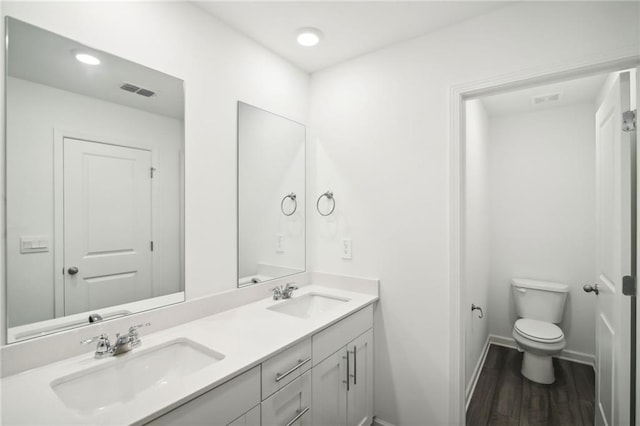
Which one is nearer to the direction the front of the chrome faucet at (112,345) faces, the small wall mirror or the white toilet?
the white toilet

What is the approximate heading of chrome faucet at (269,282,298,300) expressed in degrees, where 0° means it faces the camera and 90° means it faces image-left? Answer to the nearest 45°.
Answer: approximately 315°

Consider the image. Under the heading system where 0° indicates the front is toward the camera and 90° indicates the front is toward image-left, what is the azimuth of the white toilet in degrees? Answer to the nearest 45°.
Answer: approximately 0°

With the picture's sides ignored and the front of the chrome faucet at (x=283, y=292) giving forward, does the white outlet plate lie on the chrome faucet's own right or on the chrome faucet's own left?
on the chrome faucet's own left

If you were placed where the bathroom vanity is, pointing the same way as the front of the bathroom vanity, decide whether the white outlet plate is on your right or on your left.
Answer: on your left

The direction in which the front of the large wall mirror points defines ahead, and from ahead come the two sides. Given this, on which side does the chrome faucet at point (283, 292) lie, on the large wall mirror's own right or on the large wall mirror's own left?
on the large wall mirror's own left

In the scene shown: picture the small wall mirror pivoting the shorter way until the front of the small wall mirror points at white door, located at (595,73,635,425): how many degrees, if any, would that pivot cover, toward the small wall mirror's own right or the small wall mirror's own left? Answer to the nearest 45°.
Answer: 0° — it already faces it

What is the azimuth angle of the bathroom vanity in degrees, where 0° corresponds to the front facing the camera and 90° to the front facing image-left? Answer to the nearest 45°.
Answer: approximately 315°

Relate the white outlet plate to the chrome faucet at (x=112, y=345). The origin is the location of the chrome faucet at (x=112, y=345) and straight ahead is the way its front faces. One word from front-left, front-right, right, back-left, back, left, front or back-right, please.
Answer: front-left

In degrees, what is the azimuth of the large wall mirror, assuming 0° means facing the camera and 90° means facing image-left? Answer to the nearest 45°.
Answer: approximately 315°

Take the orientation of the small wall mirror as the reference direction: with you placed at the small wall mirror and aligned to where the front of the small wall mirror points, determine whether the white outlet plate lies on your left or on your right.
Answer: on your left
